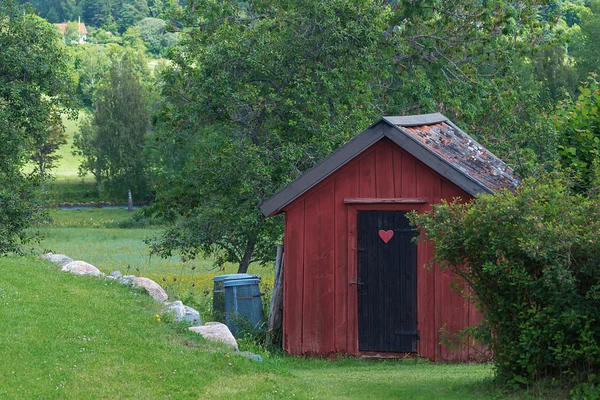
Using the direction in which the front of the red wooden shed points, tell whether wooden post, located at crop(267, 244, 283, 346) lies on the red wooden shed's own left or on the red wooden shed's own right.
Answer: on the red wooden shed's own right

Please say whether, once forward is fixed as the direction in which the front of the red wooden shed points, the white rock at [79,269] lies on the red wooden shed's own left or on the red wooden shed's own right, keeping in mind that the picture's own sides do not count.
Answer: on the red wooden shed's own right

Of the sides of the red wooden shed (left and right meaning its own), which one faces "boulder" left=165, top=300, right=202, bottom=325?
right

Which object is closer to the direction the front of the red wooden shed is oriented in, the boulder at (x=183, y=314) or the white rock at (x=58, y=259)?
the boulder

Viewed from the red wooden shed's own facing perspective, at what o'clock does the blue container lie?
The blue container is roughly at 4 o'clock from the red wooden shed.

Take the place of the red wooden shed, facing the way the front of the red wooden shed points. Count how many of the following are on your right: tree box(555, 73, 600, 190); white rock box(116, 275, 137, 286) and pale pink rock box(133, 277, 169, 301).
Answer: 2

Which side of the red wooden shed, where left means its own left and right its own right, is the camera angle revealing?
front

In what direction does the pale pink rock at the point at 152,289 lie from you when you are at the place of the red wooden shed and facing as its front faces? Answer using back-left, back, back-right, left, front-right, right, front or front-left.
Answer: right

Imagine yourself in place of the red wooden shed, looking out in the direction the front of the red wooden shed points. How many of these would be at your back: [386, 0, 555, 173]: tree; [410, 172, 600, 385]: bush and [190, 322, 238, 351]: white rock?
1

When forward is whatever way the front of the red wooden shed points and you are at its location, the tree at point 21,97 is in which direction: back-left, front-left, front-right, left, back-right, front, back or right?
back-right

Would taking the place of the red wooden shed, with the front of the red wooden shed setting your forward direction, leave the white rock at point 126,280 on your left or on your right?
on your right
